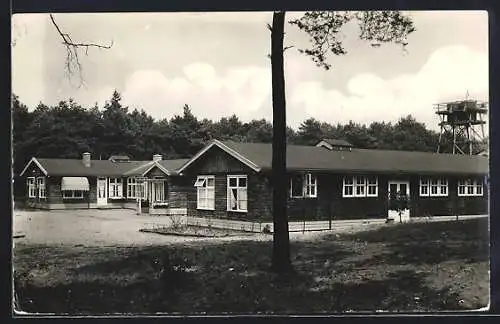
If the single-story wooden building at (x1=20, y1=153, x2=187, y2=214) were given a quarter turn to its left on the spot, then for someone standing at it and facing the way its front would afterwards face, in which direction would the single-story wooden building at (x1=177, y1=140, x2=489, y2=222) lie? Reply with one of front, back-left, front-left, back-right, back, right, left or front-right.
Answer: front

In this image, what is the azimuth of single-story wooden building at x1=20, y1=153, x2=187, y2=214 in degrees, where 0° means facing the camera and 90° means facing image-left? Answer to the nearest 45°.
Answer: approximately 0°
